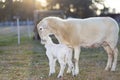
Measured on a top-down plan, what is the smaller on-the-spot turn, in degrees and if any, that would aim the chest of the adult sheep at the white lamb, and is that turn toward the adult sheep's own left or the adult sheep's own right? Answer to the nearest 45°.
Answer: approximately 45° to the adult sheep's own left

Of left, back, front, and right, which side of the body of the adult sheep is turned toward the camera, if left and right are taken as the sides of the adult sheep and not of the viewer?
left
